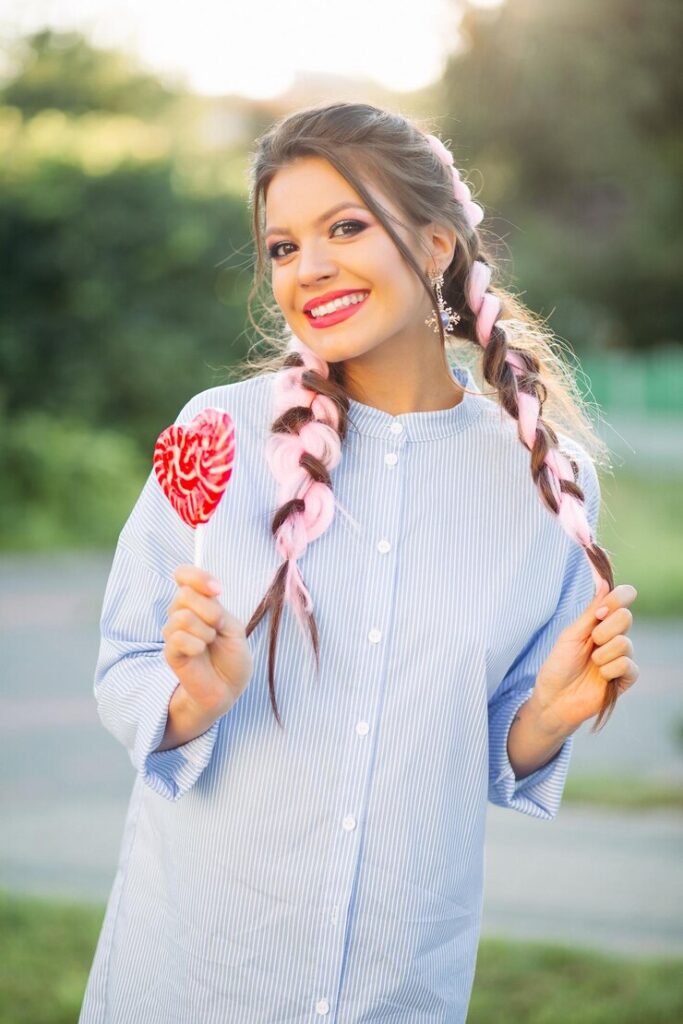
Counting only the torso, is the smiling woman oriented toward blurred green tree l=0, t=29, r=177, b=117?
no

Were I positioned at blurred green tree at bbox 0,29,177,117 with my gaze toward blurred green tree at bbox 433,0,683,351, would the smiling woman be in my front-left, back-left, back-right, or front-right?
front-right

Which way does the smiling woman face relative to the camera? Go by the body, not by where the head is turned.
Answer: toward the camera

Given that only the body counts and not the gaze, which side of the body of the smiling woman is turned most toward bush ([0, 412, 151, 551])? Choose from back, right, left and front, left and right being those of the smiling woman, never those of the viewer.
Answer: back

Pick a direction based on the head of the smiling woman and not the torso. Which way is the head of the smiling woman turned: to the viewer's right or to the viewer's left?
to the viewer's left

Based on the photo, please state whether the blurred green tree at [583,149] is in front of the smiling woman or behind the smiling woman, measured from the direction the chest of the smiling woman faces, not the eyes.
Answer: behind
